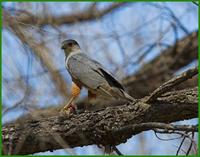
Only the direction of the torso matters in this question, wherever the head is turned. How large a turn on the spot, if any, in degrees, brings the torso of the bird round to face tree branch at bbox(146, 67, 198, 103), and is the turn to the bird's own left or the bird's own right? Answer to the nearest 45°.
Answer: approximately 135° to the bird's own left

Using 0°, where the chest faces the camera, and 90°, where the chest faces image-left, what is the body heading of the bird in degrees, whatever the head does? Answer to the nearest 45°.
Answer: approximately 90°
